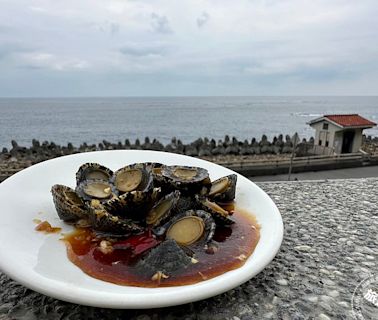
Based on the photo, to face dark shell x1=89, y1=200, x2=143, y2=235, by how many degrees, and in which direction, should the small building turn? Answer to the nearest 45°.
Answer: approximately 45° to its right

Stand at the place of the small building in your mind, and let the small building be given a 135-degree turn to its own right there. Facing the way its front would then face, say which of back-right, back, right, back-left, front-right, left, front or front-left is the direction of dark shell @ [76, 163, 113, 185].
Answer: left

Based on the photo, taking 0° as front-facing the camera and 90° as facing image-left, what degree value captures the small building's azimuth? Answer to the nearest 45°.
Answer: approximately 315°

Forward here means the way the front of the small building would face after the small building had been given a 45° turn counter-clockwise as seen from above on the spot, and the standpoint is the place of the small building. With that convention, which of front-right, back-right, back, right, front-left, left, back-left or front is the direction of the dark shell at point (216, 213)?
right

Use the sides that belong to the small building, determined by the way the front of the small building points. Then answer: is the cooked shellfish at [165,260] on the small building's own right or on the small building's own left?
on the small building's own right

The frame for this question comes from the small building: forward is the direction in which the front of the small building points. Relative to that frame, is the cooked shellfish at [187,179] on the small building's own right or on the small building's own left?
on the small building's own right

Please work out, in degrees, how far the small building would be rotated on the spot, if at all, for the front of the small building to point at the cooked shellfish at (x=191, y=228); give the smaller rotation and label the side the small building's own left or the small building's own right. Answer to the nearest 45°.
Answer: approximately 45° to the small building's own right

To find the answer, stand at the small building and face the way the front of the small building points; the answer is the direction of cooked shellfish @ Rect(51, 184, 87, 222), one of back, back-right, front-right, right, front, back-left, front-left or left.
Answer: front-right

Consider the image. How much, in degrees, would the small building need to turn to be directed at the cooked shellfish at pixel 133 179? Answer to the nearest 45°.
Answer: approximately 45° to its right

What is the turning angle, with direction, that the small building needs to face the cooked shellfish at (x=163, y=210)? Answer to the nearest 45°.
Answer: approximately 45° to its right

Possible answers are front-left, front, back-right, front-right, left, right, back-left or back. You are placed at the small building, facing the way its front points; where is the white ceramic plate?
front-right

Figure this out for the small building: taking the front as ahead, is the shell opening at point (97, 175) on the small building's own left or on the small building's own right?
on the small building's own right
